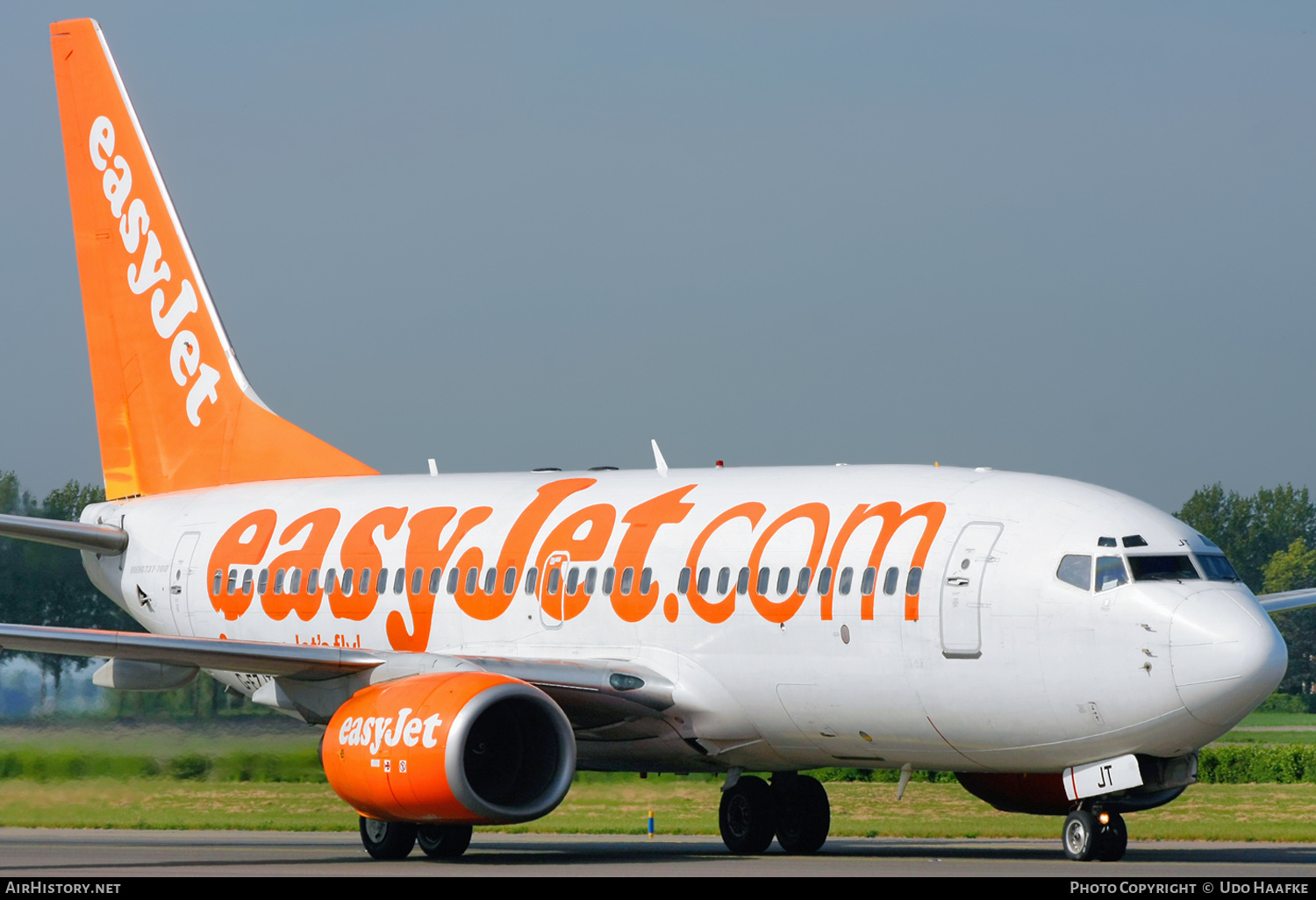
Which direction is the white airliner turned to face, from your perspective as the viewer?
facing the viewer and to the right of the viewer
